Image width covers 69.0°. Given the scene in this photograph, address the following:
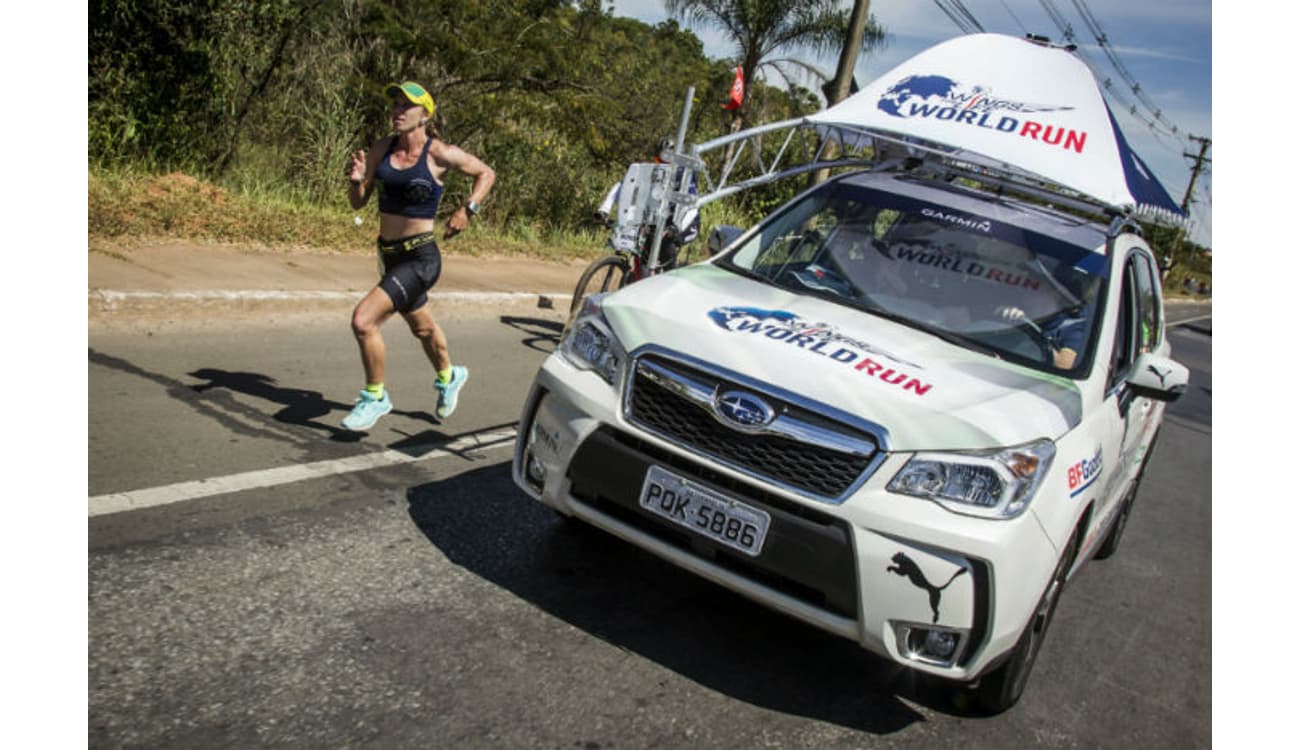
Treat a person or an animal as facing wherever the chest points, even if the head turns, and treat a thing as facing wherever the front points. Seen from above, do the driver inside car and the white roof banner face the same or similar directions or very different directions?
same or similar directions

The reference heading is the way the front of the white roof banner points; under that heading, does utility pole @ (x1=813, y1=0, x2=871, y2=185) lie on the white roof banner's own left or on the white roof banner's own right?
on the white roof banner's own right

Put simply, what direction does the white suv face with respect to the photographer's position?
facing the viewer and to the left of the viewer

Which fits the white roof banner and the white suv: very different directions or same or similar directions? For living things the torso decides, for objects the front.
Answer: same or similar directions

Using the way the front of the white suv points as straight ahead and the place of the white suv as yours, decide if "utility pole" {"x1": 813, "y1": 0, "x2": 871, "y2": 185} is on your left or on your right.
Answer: on your right

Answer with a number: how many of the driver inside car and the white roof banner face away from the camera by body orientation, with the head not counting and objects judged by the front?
0

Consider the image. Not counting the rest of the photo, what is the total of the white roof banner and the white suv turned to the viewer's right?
0
